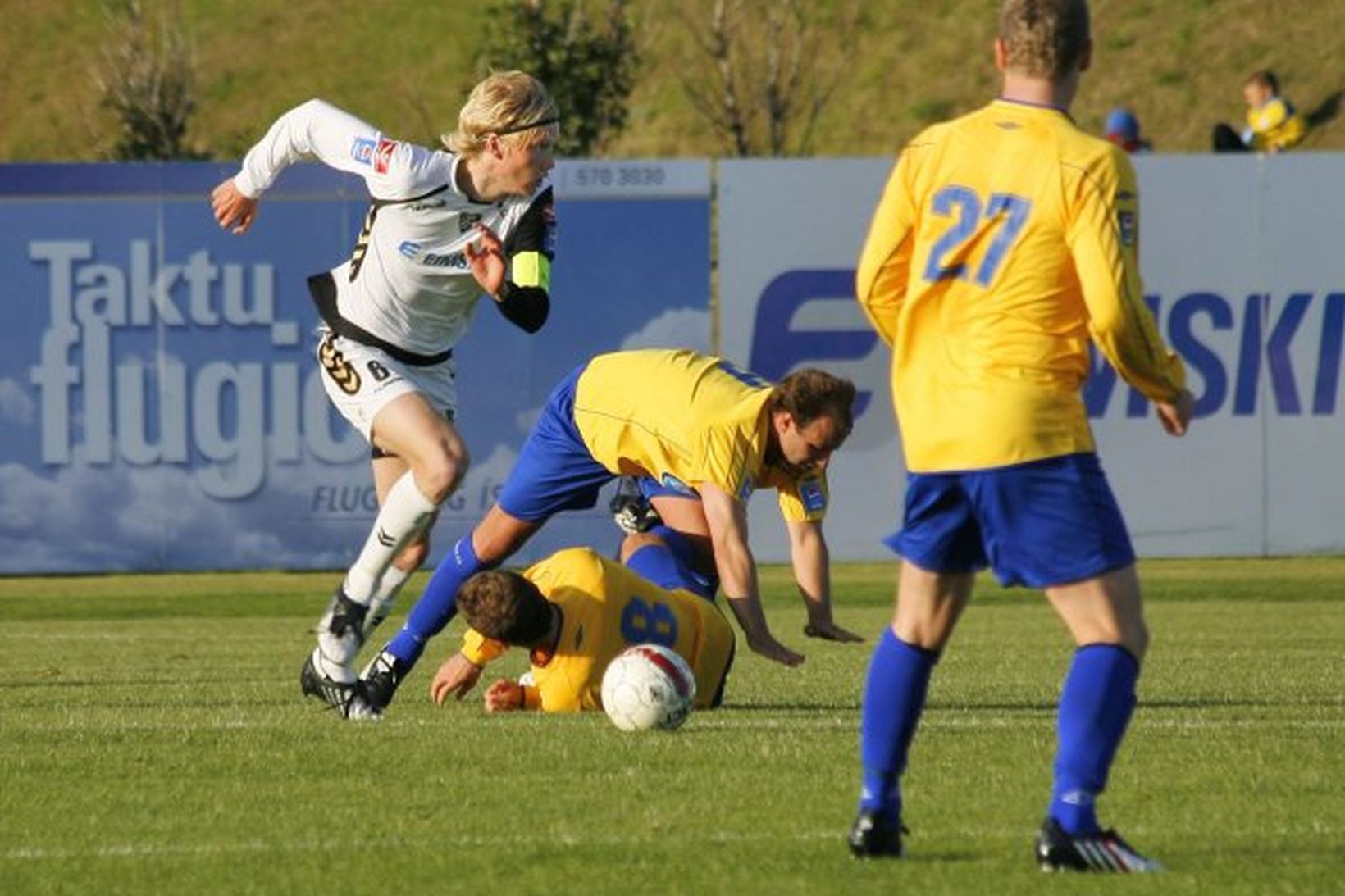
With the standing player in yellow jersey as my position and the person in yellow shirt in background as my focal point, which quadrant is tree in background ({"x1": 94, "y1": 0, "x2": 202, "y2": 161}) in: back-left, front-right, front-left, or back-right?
front-left

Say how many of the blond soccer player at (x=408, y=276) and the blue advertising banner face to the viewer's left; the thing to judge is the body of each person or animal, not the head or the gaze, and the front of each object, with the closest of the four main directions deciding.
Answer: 0

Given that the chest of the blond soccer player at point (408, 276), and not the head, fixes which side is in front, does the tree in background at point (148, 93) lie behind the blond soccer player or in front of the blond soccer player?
behind

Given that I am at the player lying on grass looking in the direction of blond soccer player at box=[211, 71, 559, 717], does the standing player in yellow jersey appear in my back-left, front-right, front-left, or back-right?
back-left

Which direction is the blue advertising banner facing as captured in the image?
toward the camera

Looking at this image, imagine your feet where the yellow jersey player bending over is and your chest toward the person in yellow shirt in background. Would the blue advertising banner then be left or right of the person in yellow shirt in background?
left

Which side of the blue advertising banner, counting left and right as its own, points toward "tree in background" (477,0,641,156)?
back

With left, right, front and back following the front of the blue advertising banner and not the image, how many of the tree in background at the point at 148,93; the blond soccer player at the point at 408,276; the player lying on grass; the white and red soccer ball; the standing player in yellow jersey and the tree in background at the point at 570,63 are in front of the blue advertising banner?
4

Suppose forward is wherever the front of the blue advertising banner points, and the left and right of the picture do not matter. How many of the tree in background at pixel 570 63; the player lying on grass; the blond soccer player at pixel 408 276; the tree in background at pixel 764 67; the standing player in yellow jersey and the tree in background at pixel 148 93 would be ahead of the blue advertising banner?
3

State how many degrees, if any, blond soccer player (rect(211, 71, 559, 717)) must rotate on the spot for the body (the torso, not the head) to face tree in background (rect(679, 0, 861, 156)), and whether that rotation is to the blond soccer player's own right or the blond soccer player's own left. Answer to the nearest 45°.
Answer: approximately 135° to the blond soccer player's own left

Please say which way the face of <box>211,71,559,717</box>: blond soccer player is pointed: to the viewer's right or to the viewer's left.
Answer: to the viewer's right

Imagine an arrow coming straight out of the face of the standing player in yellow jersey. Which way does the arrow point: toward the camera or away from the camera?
away from the camera

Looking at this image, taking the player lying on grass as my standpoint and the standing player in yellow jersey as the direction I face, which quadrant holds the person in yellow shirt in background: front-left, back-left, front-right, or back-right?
back-left

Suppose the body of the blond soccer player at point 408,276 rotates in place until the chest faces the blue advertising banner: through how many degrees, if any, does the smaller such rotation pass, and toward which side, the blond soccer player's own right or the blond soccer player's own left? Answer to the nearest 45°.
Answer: approximately 135° to the blond soccer player's own left

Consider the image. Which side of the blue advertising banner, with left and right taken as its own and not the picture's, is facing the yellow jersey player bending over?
front

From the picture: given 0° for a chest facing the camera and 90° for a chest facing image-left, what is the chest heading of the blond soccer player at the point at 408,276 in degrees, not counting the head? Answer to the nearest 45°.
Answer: approximately 315°
